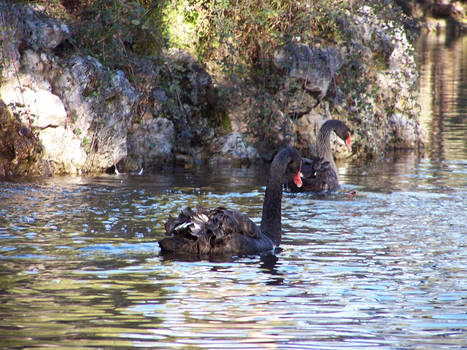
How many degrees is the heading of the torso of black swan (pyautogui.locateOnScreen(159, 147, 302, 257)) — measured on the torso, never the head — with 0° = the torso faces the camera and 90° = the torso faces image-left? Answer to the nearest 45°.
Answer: approximately 270°
